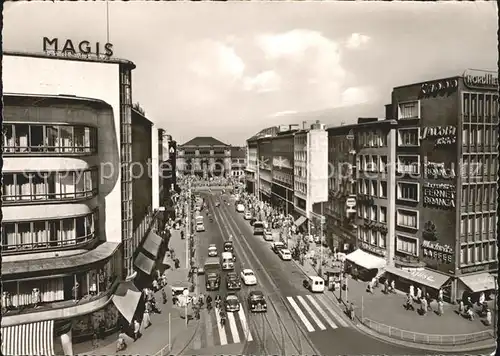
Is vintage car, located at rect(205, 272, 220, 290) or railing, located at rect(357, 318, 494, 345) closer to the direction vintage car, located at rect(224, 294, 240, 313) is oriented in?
the railing

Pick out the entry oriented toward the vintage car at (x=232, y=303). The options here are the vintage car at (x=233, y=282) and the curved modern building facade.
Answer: the vintage car at (x=233, y=282)

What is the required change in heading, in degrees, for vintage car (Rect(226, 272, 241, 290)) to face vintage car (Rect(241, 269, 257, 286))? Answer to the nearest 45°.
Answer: approximately 135° to its left

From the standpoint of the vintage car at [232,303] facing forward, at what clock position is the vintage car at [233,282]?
the vintage car at [233,282] is roughly at 6 o'clock from the vintage car at [232,303].
